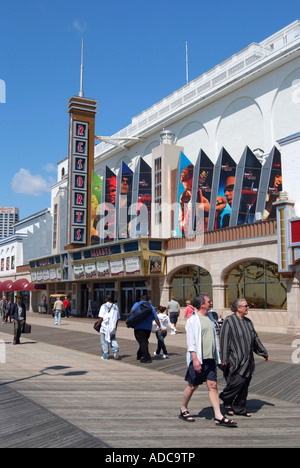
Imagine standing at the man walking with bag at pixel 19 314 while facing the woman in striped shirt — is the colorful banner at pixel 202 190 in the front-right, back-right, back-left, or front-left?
back-left

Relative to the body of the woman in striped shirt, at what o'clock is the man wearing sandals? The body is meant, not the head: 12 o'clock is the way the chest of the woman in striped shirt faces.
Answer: The man wearing sandals is roughly at 3 o'clock from the woman in striped shirt.

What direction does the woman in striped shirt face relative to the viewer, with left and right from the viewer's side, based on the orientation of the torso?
facing the viewer and to the right of the viewer

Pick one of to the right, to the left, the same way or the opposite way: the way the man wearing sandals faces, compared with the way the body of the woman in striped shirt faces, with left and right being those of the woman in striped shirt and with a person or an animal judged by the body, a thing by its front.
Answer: the same way

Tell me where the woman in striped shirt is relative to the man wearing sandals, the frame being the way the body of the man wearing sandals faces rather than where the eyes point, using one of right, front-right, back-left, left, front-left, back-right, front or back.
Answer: left

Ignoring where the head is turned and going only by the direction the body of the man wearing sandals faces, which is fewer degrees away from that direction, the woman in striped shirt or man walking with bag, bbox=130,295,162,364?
the woman in striped shirt

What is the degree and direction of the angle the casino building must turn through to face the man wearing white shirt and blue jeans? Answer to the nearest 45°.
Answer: approximately 45° to its left

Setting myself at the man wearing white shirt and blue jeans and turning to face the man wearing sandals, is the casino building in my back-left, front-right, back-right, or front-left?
back-left

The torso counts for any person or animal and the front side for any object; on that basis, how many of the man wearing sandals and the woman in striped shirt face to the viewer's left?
0

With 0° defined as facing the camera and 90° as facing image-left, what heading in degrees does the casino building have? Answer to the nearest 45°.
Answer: approximately 45°

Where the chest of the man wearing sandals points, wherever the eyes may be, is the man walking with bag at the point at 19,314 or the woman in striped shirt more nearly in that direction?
the woman in striped shirt

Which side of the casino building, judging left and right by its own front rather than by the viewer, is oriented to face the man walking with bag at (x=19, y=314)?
front

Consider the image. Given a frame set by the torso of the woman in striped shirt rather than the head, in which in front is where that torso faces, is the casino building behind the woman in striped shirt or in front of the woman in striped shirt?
behind

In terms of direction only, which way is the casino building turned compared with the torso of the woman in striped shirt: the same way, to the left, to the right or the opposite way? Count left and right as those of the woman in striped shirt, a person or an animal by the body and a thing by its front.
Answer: to the right

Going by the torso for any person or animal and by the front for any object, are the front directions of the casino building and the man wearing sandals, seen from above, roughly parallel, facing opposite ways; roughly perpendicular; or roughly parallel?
roughly perpendicular

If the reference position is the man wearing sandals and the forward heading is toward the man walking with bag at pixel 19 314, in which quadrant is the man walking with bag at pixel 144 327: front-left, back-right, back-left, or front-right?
front-right

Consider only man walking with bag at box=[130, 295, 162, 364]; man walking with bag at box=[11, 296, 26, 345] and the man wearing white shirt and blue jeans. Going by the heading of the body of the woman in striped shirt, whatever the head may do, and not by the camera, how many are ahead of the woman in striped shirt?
0

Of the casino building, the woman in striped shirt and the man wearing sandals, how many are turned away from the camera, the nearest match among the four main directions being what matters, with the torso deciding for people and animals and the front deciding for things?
0

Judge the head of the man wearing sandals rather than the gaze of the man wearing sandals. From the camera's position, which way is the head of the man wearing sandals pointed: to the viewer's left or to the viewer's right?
to the viewer's right
